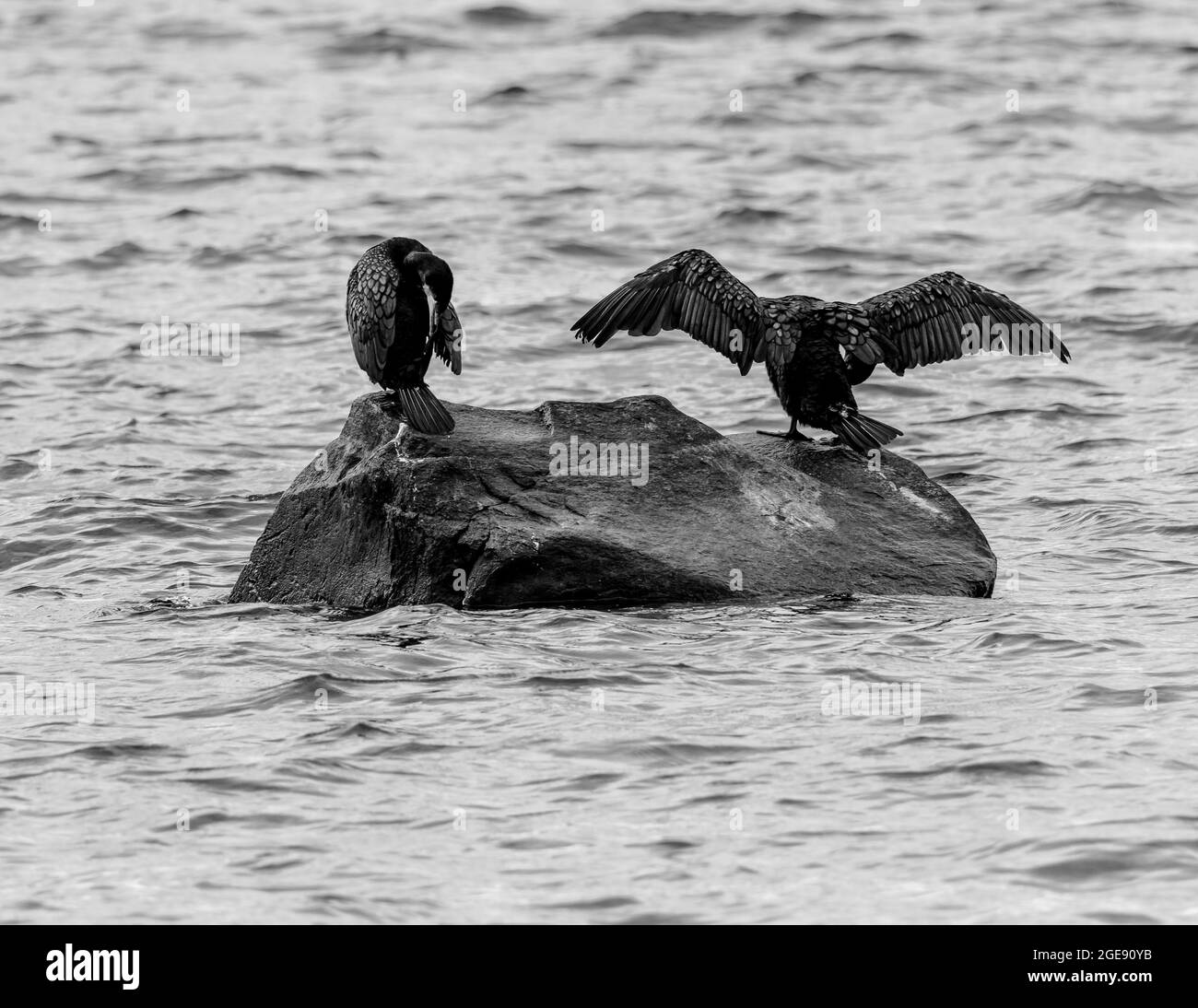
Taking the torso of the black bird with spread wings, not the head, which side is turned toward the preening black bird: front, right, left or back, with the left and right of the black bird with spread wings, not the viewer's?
left

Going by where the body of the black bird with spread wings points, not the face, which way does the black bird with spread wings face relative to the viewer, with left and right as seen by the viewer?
facing away from the viewer and to the left of the viewer

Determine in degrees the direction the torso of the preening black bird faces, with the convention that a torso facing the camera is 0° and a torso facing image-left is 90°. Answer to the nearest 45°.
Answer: approximately 135°

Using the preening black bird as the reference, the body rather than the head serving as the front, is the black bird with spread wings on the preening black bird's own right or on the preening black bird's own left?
on the preening black bird's own right
